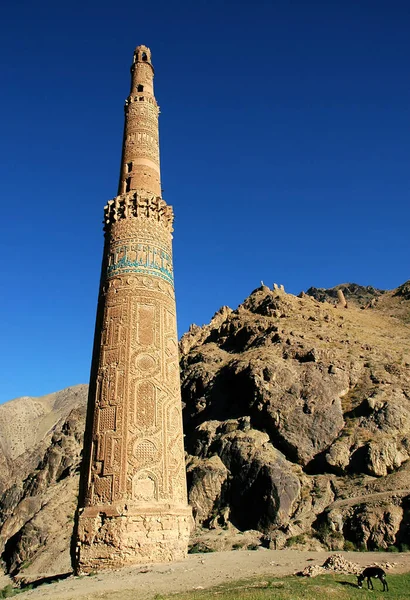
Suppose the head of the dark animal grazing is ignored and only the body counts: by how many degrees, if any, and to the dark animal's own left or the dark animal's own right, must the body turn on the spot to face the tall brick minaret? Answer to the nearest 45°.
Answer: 0° — it already faces it

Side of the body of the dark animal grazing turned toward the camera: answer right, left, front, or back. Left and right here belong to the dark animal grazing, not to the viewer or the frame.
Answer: left
